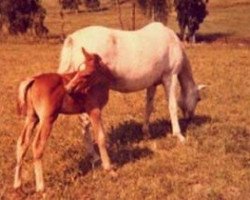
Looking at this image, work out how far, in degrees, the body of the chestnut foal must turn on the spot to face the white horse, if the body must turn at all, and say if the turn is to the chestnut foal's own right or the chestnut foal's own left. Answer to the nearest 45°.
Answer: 0° — it already faces it

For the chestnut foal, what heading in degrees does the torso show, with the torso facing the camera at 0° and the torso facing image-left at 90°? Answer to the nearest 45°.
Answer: approximately 225°
